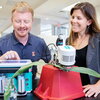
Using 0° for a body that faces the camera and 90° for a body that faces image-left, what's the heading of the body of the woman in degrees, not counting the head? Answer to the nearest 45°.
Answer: approximately 45°

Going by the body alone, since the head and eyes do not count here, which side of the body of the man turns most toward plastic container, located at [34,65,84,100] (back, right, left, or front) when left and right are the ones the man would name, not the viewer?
front

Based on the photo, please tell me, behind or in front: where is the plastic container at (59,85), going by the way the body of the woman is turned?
in front

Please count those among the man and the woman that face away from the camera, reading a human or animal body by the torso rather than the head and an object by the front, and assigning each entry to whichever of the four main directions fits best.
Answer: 0
